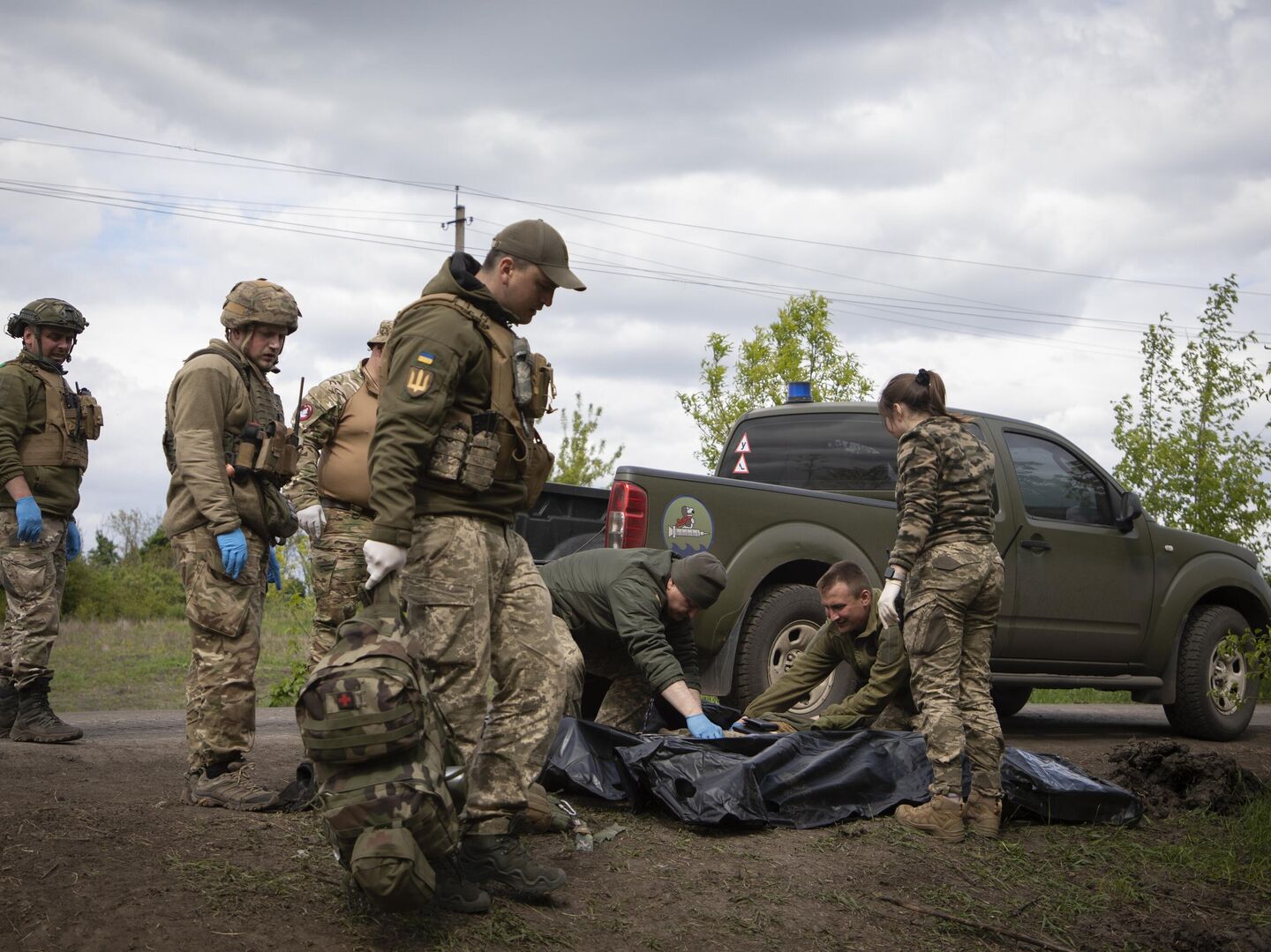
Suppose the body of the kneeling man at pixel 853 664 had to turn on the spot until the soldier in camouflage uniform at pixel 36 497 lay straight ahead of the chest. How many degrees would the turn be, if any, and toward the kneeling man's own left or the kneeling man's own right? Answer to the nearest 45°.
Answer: approximately 45° to the kneeling man's own right

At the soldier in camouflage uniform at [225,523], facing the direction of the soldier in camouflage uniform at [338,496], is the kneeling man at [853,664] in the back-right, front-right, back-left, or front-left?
front-right

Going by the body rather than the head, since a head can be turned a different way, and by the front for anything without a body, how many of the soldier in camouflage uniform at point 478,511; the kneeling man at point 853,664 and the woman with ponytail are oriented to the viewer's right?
1

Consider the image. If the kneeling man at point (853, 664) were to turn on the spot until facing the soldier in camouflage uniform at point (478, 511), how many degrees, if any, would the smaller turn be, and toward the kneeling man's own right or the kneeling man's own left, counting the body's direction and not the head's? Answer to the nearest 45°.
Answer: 0° — they already face them

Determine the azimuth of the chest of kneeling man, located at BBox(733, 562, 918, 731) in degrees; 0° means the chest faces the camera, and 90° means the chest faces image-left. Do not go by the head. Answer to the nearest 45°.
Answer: approximately 45°

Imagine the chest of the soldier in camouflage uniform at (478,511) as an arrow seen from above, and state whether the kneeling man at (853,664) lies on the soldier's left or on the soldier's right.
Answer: on the soldier's left

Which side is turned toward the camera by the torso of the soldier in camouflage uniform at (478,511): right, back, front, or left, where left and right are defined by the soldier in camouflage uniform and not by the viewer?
right

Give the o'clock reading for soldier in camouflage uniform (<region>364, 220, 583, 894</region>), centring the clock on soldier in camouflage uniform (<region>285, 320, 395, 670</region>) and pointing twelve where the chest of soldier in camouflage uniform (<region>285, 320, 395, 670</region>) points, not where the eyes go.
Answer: soldier in camouflage uniform (<region>364, 220, 583, 894</region>) is roughly at 1 o'clock from soldier in camouflage uniform (<region>285, 320, 395, 670</region>).

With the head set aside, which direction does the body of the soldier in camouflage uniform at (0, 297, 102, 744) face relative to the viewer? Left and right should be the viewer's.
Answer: facing the viewer and to the right of the viewer

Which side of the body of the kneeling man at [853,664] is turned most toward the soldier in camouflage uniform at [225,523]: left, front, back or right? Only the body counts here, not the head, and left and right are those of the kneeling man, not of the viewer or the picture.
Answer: front

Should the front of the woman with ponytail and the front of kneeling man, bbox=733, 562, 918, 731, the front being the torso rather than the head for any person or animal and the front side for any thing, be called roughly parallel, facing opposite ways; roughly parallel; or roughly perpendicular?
roughly perpendicular

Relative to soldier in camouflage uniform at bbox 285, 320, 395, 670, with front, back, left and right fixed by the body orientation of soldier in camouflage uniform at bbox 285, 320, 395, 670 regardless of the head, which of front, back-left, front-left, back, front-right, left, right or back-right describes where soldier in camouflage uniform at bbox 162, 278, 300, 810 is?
right

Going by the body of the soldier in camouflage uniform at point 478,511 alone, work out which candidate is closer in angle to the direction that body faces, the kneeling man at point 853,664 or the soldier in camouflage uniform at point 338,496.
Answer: the kneeling man

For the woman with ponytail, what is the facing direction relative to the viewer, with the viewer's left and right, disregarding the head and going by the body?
facing away from the viewer and to the left of the viewer

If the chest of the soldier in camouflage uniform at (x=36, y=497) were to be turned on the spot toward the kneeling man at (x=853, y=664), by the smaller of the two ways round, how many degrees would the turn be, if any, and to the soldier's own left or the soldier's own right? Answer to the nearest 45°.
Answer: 0° — they already face them

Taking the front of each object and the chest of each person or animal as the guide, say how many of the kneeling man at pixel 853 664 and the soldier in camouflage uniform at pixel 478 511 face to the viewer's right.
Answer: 1

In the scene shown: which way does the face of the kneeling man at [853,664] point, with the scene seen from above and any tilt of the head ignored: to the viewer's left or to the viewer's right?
to the viewer's left

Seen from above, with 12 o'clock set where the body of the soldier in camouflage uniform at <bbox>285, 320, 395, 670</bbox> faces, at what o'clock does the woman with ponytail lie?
The woman with ponytail is roughly at 11 o'clock from the soldier in camouflage uniform.
